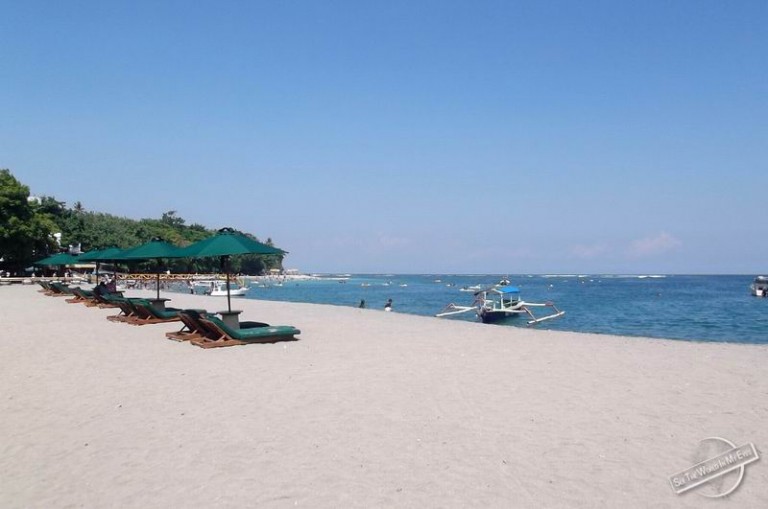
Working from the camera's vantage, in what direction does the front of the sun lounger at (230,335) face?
facing to the right of the viewer

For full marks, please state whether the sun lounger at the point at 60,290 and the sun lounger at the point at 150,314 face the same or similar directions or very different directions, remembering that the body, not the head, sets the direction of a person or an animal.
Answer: same or similar directions

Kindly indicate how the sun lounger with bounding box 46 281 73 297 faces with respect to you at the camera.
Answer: facing to the right of the viewer

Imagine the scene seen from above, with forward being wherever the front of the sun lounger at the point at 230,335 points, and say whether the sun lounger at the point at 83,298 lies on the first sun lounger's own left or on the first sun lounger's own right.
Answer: on the first sun lounger's own left

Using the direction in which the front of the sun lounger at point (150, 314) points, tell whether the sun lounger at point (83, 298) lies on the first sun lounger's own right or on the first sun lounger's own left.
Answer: on the first sun lounger's own left

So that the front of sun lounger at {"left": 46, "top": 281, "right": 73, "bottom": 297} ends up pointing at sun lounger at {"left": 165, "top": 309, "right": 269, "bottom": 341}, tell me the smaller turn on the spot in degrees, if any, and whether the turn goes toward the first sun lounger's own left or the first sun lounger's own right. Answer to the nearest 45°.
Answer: approximately 90° to the first sun lounger's own right

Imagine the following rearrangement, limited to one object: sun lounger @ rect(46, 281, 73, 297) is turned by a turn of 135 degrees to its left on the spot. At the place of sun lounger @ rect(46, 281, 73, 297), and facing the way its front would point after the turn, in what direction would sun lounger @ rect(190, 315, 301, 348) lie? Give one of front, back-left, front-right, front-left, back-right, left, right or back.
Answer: back-left

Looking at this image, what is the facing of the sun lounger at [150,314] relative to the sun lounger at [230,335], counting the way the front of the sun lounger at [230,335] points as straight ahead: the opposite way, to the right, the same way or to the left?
the same way

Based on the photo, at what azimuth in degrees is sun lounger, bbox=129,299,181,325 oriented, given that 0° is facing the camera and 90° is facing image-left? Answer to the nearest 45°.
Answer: approximately 270°

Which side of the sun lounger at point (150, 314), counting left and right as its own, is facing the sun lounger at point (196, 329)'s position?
right

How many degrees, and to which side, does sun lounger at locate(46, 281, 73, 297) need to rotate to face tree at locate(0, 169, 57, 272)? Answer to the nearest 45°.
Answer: approximately 90° to its left
